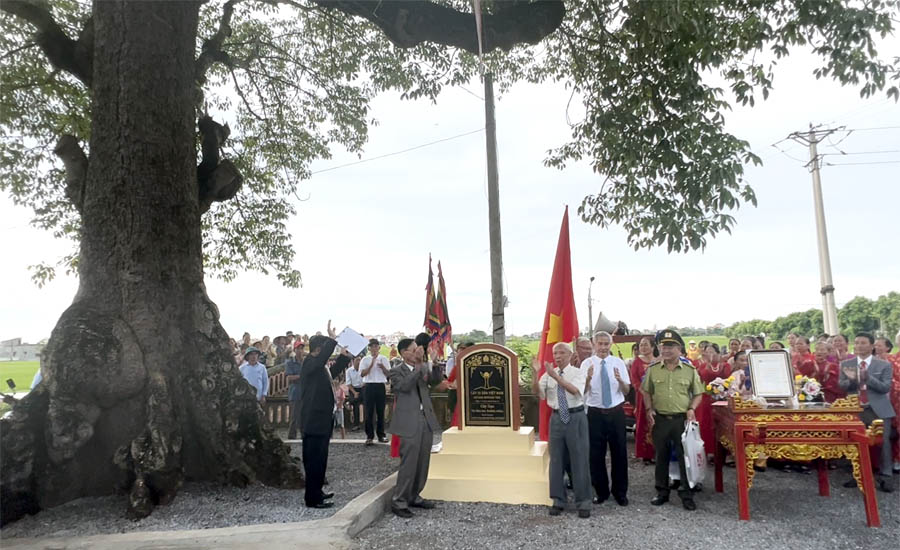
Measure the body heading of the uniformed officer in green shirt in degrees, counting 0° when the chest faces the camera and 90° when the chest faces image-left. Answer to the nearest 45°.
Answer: approximately 0°

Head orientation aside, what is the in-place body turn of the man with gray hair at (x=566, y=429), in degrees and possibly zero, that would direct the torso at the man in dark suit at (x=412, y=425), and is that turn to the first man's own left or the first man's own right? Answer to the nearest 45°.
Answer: approximately 45° to the first man's own right

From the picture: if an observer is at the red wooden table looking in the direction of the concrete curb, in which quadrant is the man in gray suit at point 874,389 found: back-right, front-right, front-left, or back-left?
back-right

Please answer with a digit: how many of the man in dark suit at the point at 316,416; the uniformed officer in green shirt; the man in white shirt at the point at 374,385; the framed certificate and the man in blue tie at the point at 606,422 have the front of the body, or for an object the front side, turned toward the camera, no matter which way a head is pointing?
4

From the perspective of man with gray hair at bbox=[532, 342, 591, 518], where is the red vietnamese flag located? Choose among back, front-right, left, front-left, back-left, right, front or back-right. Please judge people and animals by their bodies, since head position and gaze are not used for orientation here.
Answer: back-right

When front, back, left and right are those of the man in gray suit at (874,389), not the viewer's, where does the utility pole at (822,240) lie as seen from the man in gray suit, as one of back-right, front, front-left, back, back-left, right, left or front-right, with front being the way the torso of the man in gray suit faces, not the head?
back-right
